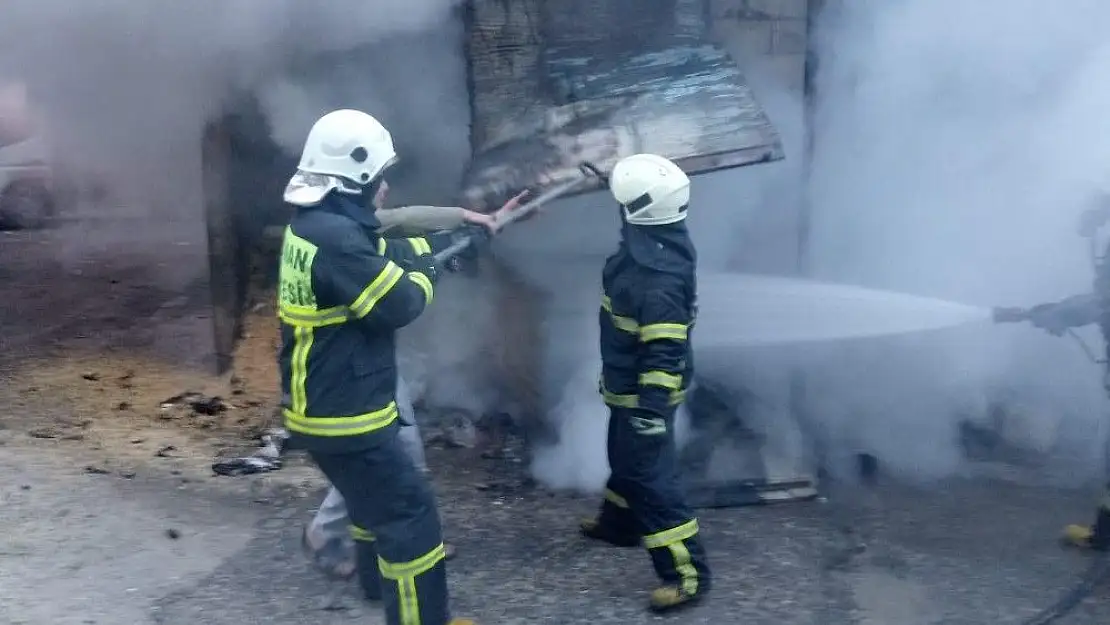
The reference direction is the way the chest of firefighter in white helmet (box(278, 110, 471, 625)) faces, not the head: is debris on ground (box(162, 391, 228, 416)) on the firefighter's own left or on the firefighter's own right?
on the firefighter's own left

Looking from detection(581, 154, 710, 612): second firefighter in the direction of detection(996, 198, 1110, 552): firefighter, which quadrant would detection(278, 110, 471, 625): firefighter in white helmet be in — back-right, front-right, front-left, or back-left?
back-right

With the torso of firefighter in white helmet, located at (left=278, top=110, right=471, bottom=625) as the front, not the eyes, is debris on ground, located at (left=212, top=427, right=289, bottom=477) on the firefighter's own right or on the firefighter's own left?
on the firefighter's own left

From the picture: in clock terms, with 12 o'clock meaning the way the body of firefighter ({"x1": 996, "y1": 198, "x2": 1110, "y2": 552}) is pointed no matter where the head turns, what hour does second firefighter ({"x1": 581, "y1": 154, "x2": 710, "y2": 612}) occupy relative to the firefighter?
The second firefighter is roughly at 11 o'clock from the firefighter.

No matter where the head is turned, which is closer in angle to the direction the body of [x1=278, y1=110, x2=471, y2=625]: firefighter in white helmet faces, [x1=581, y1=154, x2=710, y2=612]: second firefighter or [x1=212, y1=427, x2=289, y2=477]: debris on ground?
the second firefighter

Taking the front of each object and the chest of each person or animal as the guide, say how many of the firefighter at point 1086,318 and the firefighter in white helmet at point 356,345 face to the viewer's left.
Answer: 1

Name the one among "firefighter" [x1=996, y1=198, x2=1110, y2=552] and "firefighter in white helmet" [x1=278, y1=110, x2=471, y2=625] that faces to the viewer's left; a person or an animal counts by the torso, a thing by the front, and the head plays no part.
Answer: the firefighter

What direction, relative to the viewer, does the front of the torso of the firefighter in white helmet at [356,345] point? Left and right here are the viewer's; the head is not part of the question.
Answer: facing away from the viewer and to the right of the viewer

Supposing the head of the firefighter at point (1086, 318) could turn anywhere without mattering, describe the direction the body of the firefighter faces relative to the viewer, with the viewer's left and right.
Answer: facing to the left of the viewer
